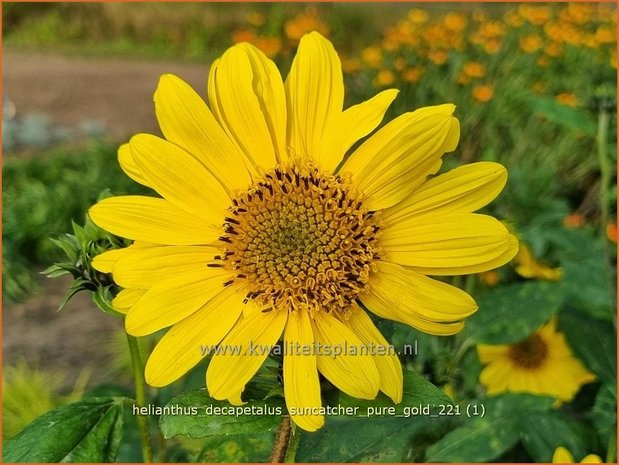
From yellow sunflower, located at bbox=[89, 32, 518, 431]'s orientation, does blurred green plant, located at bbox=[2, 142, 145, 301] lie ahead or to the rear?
to the rear

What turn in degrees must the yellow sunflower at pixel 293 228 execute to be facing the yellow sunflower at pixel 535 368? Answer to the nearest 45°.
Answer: approximately 135° to its left

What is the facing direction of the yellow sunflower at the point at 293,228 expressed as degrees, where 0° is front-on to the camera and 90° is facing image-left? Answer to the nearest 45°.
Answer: approximately 0°

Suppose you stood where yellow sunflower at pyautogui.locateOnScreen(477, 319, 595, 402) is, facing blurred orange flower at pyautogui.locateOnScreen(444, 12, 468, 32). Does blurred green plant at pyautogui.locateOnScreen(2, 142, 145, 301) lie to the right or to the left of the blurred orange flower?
left

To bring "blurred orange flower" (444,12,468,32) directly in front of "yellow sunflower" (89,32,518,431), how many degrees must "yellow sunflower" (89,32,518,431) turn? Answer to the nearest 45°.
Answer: approximately 180°
